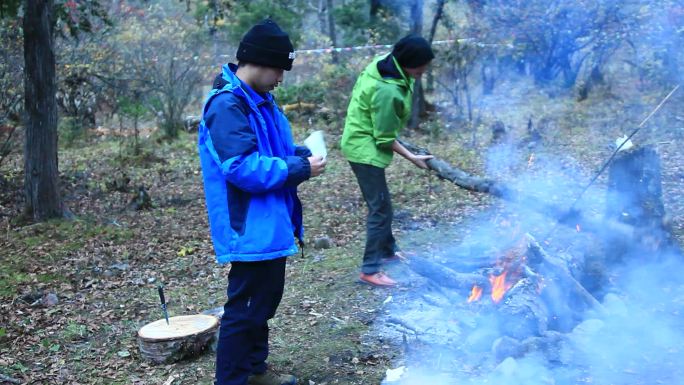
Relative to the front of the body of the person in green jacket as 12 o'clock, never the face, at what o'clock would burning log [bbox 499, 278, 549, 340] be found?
The burning log is roughly at 2 o'clock from the person in green jacket.

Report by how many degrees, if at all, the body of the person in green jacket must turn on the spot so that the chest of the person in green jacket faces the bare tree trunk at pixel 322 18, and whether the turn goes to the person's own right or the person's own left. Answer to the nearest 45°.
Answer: approximately 90° to the person's own left

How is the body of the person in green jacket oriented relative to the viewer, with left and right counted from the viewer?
facing to the right of the viewer

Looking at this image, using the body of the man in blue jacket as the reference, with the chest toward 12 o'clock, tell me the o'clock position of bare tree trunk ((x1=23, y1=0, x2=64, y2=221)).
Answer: The bare tree trunk is roughly at 8 o'clock from the man in blue jacket.

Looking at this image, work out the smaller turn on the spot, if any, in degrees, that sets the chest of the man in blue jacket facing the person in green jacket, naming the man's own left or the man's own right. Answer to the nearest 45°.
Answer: approximately 45° to the man's own left

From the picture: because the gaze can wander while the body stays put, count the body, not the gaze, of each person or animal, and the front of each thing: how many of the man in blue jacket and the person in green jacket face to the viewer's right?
2

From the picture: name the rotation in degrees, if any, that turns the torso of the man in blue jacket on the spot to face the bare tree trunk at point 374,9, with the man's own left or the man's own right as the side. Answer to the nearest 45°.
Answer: approximately 90° to the man's own left

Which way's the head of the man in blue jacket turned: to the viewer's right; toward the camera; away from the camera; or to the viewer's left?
to the viewer's right

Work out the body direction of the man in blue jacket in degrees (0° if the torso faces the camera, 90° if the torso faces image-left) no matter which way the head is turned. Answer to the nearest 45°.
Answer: approximately 270°
